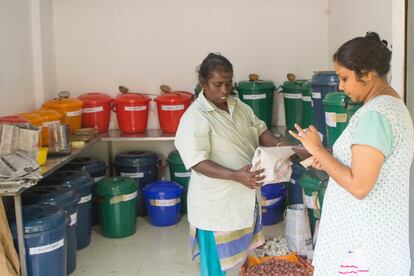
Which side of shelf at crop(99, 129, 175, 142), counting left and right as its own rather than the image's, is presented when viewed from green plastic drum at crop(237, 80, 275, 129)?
left

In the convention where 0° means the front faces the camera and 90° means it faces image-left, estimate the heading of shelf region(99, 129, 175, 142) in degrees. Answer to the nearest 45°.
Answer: approximately 0°

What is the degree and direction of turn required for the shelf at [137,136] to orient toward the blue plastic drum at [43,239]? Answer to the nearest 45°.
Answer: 0° — it already faces it

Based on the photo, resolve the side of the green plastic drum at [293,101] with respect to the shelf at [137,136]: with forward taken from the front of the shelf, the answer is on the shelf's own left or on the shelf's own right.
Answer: on the shelf's own left

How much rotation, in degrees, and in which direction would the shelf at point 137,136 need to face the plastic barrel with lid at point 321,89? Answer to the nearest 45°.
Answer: approximately 45° to its left
